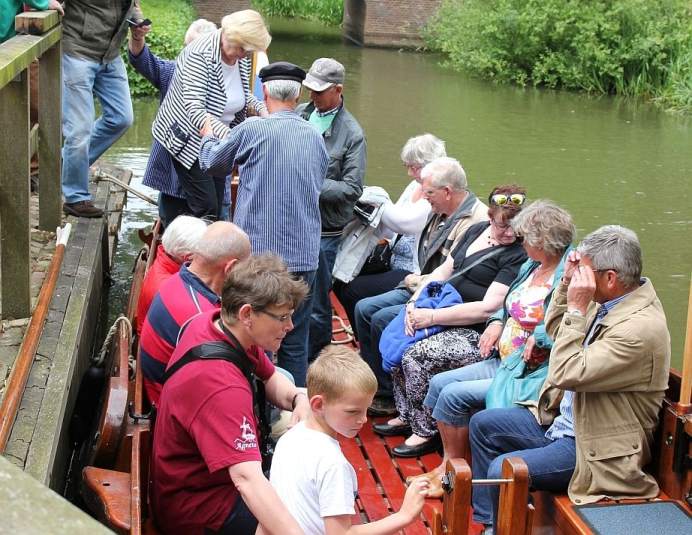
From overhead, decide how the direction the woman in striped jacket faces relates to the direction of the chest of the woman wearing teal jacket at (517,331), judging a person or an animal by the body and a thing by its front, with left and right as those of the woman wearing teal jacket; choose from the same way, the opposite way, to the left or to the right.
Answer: to the left

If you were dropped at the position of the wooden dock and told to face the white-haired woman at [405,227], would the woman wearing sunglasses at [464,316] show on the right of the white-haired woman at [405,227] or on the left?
right

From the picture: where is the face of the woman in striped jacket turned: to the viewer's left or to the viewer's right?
to the viewer's right

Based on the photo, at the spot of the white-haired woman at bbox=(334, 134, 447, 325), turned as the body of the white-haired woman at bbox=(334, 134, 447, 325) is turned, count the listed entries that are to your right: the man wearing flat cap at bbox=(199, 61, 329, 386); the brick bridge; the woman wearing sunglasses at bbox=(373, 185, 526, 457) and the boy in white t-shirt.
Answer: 1

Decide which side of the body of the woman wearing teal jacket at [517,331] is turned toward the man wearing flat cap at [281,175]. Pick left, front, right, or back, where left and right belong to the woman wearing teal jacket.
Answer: right

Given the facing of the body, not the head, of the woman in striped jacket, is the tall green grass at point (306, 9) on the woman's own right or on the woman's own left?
on the woman's own left

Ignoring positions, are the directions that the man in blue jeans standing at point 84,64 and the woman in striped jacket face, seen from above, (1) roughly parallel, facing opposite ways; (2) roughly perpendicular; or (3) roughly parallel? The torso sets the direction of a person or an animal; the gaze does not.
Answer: roughly parallel

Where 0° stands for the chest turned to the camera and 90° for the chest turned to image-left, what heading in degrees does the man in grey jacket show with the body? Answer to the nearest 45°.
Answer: approximately 45°

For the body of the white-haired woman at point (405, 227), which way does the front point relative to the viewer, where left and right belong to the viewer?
facing to the left of the viewer

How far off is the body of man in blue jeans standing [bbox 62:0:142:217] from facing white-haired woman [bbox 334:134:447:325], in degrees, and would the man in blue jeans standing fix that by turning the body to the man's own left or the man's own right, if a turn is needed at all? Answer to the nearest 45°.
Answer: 0° — they already face them

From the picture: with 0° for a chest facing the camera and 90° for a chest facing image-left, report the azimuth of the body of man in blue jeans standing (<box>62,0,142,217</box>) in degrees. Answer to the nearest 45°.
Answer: approximately 315°

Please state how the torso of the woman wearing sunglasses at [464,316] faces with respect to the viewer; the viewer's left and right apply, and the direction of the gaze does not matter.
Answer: facing the viewer and to the left of the viewer

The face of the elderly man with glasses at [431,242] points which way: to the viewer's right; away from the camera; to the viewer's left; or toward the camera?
to the viewer's left

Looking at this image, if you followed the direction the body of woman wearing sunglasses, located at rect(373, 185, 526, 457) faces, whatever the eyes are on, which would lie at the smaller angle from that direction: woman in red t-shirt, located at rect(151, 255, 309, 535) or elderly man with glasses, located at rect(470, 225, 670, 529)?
the woman in red t-shirt

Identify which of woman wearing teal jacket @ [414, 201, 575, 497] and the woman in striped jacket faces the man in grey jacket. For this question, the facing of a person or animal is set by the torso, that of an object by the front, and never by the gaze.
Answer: the woman in striped jacket

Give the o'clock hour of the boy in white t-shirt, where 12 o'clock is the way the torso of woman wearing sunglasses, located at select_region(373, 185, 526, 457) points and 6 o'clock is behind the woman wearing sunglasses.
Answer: The boy in white t-shirt is roughly at 11 o'clock from the woman wearing sunglasses.

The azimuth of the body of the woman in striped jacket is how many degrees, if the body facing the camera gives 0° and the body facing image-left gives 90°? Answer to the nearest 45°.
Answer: approximately 315°

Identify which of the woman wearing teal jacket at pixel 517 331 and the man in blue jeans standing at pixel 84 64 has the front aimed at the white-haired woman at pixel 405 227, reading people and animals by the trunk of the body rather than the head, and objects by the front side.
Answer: the man in blue jeans standing

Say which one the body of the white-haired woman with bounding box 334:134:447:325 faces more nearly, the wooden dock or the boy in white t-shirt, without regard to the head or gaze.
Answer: the wooden dock

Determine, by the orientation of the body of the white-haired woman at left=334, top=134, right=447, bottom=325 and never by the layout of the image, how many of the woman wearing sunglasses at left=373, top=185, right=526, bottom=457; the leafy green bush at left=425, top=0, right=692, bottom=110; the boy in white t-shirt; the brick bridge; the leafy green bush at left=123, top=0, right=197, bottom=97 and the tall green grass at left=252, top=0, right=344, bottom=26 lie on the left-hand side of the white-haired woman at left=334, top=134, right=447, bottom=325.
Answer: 2

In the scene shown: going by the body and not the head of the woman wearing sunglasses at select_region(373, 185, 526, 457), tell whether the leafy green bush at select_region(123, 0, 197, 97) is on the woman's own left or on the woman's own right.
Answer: on the woman's own right
